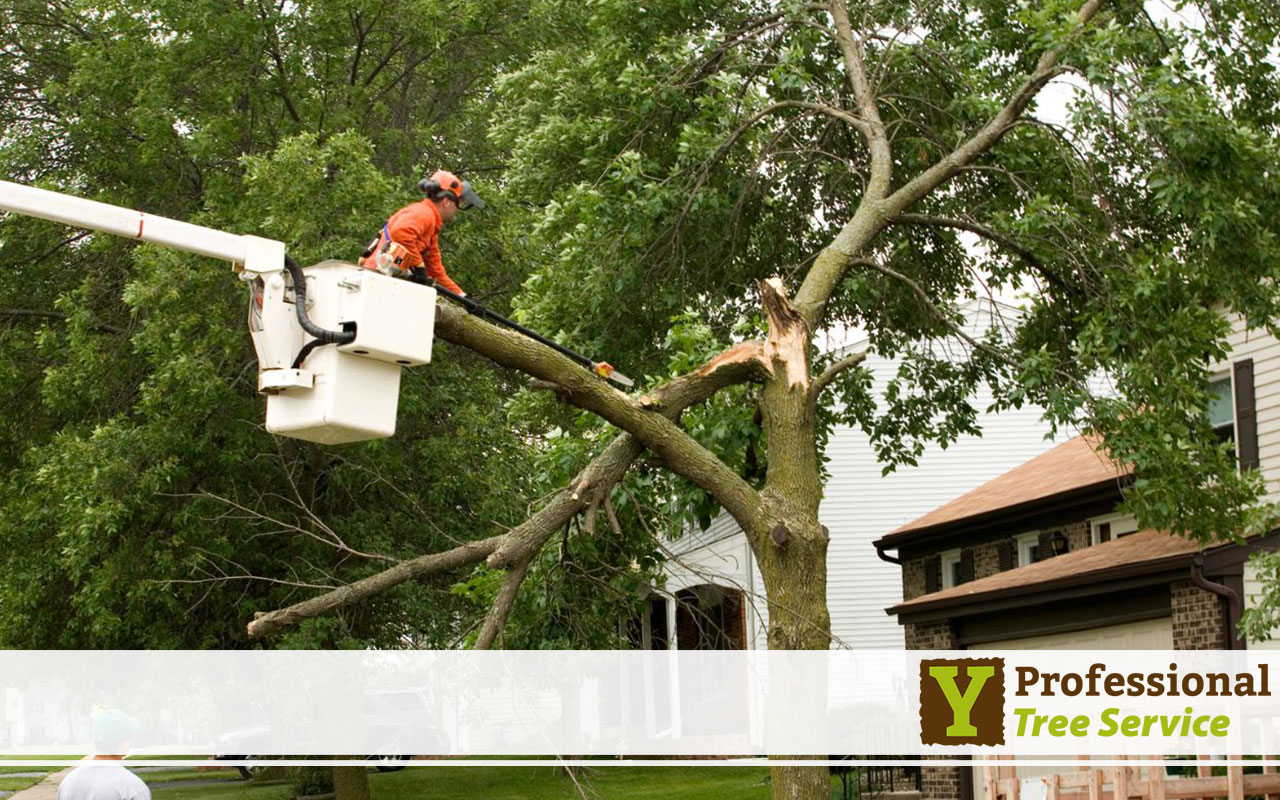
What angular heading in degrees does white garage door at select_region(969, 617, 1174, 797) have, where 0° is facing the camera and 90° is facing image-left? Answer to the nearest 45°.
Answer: approximately 45°

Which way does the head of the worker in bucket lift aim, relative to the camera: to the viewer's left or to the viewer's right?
to the viewer's right

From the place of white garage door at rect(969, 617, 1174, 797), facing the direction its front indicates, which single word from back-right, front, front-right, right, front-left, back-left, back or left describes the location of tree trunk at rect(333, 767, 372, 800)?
front-right

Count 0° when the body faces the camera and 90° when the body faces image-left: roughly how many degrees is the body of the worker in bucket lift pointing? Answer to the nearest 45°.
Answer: approximately 270°

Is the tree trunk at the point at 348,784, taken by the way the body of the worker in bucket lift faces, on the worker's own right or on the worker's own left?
on the worker's own left

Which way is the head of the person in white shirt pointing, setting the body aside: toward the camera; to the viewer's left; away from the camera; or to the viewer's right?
away from the camera

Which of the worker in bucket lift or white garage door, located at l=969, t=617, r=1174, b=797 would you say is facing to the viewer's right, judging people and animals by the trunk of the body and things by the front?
the worker in bucket lift

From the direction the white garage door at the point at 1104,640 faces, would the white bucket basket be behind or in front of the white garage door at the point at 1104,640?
in front

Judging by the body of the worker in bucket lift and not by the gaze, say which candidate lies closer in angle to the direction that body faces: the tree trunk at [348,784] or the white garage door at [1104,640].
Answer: the white garage door

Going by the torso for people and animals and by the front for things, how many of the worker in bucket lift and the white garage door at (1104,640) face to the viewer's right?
1

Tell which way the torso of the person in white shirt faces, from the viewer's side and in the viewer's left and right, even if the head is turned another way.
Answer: facing away from the viewer and to the right of the viewer
